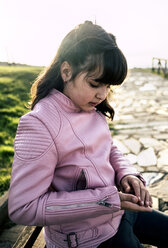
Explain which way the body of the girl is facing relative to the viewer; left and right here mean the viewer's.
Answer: facing the viewer and to the right of the viewer
